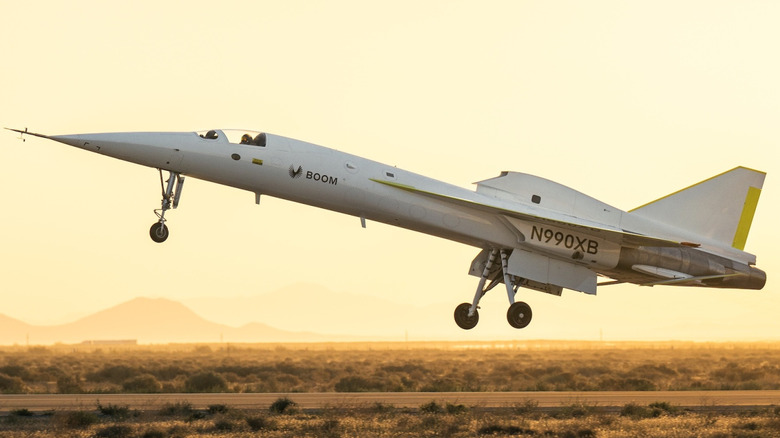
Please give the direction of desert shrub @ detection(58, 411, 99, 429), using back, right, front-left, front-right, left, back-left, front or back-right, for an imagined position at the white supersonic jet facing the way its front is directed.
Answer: left

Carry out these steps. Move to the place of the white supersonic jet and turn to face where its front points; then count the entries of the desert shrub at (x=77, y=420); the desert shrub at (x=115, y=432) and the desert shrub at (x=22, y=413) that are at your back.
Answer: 0

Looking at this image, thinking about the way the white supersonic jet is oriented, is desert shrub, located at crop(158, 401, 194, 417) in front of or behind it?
in front

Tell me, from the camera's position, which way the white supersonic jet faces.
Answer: facing to the left of the viewer

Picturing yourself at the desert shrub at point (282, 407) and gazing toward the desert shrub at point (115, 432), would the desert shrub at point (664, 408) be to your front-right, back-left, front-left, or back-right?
back-left
